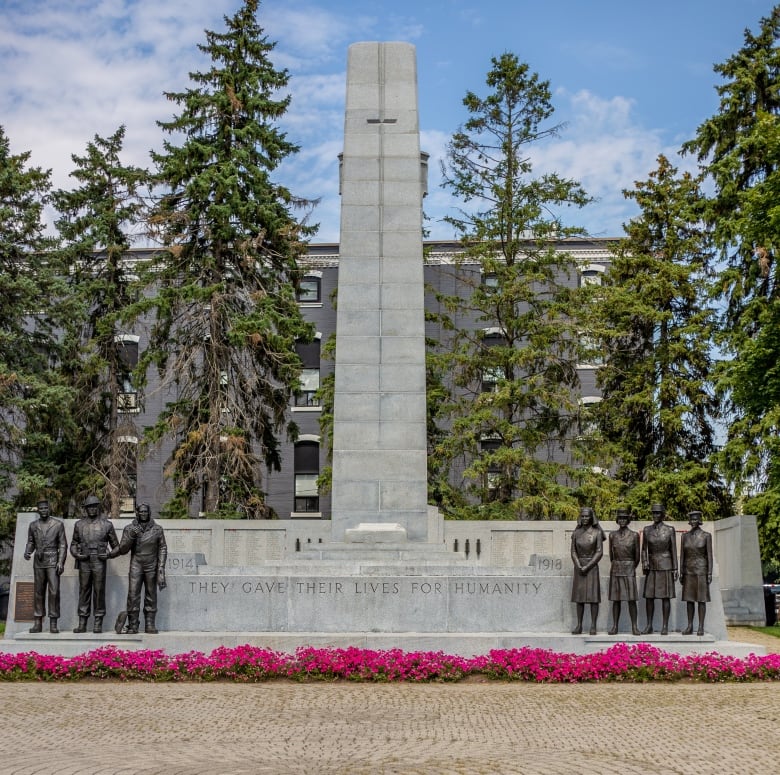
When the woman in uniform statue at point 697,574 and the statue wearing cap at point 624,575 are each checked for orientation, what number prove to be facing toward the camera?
2

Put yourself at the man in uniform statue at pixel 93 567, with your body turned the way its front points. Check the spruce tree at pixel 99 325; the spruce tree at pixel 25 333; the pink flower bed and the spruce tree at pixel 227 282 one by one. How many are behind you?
3

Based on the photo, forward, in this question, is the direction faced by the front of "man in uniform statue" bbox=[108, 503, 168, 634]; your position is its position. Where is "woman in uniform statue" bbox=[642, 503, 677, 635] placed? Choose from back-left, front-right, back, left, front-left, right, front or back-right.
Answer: left

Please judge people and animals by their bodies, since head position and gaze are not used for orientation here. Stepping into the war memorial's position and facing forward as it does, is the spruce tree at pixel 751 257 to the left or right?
on its left

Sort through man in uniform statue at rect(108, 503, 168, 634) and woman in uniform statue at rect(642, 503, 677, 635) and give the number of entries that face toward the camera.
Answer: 2

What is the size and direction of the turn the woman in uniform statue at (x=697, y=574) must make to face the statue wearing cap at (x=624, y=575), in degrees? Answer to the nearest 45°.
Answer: approximately 90° to its right

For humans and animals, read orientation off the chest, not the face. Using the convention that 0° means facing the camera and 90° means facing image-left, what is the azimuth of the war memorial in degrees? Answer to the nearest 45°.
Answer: approximately 0°

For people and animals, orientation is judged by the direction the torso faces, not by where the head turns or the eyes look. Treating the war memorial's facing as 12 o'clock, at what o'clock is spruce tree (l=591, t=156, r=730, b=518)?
The spruce tree is roughly at 7 o'clock from the war memorial.

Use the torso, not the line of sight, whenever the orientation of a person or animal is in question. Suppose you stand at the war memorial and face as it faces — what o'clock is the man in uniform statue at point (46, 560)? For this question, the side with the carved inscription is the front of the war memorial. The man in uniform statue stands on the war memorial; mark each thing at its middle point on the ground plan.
The man in uniform statue is roughly at 2 o'clock from the war memorial.

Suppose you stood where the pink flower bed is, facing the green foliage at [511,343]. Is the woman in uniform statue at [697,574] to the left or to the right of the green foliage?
right

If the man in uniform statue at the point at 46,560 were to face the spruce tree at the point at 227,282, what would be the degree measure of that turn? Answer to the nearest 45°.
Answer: approximately 180°
